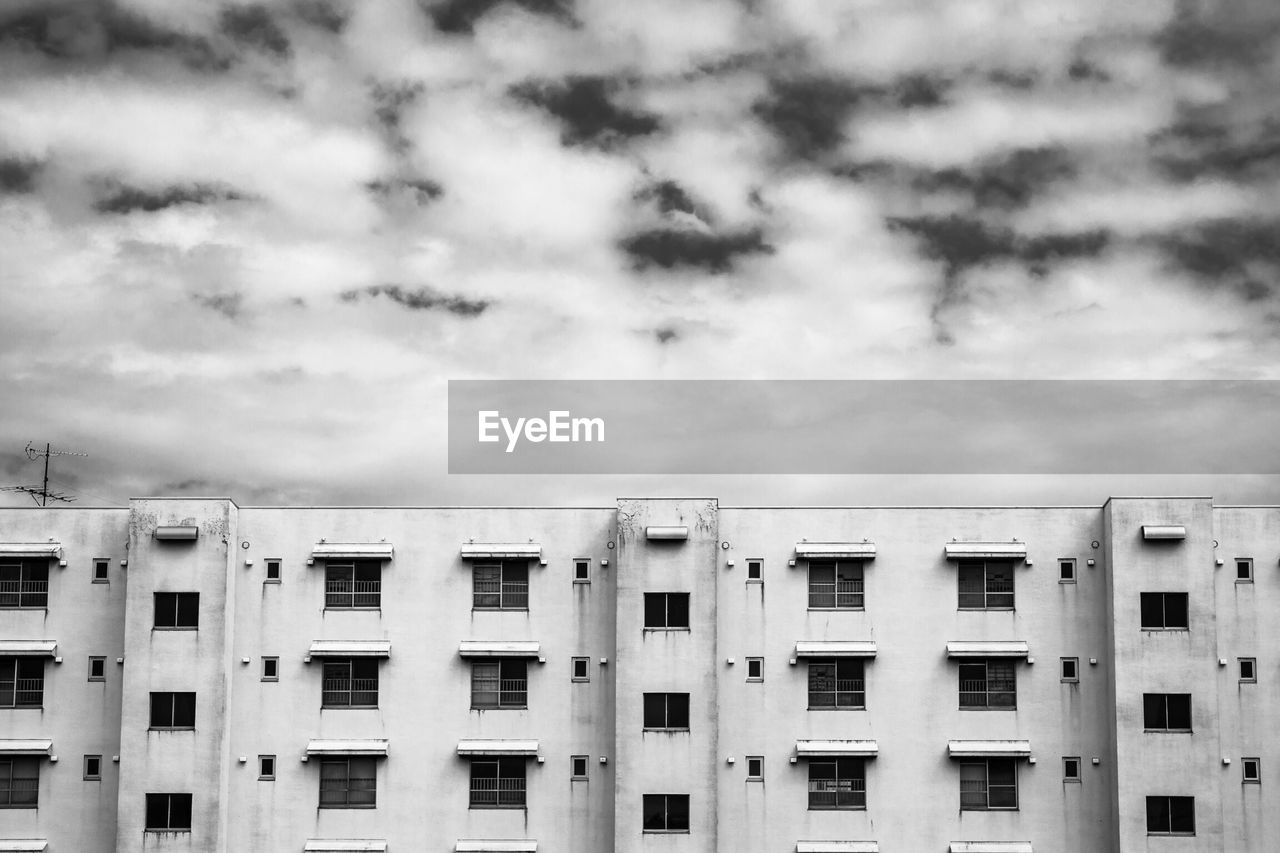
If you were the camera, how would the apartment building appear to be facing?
facing the viewer
